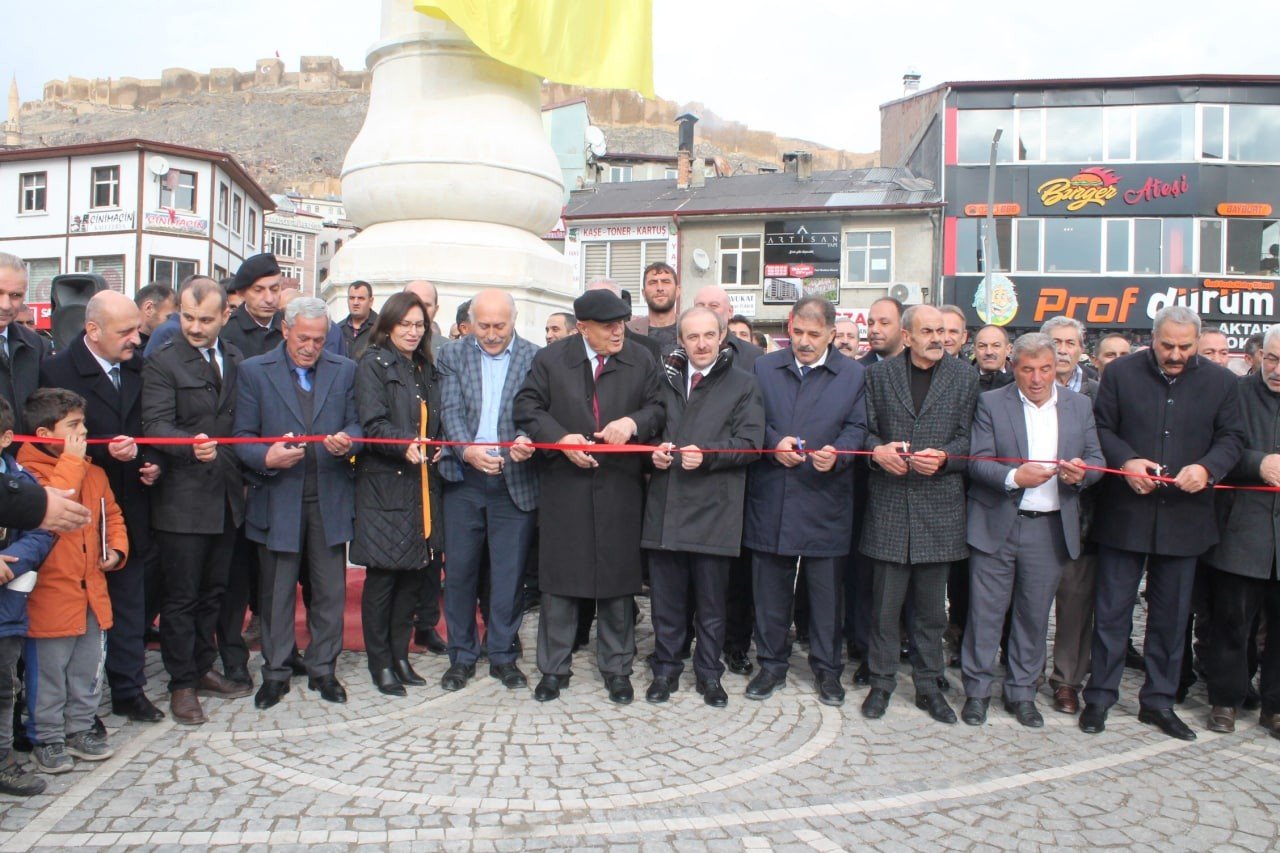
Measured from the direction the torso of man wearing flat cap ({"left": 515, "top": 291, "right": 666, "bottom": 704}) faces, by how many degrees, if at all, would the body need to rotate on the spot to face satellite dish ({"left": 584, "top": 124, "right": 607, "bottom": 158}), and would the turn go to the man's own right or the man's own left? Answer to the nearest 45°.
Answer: approximately 180°

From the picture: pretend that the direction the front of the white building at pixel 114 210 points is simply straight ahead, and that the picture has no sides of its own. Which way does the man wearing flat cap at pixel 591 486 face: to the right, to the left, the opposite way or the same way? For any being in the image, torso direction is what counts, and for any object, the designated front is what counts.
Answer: the same way

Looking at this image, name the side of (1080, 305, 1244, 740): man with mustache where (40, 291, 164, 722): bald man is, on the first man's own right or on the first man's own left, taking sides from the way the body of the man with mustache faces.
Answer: on the first man's own right

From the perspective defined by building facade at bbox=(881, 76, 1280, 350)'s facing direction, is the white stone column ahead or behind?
ahead

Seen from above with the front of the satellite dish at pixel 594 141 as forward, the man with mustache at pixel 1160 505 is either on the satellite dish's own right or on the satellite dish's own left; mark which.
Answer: on the satellite dish's own left

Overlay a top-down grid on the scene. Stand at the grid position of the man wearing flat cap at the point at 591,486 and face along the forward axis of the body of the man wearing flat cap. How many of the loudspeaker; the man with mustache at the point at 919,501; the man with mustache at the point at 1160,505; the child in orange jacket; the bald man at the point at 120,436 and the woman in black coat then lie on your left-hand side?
2

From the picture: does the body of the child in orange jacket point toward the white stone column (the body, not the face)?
no

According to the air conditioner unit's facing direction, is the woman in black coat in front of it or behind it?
in front

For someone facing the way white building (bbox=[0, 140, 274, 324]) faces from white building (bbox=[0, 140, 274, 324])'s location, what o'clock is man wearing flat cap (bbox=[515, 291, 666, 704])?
The man wearing flat cap is roughly at 12 o'clock from the white building.

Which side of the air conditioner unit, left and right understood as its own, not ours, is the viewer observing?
front

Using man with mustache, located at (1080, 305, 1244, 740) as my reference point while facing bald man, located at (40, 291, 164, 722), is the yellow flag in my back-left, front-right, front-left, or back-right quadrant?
front-right

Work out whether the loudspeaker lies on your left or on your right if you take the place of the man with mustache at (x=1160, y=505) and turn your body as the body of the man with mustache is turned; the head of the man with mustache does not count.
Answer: on your right

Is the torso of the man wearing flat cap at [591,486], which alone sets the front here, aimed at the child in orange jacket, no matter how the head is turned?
no

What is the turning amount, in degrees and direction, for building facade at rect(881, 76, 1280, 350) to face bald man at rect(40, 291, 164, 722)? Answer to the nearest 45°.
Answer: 0° — it already faces them

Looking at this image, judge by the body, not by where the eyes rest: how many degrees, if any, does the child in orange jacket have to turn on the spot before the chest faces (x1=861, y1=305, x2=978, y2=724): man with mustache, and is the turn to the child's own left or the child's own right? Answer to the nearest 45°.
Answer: approximately 45° to the child's own left

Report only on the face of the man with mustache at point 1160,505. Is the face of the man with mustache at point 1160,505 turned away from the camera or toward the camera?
toward the camera

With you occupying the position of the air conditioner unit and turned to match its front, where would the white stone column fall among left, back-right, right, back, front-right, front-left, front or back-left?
front

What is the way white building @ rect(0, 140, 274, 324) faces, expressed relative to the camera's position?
facing the viewer

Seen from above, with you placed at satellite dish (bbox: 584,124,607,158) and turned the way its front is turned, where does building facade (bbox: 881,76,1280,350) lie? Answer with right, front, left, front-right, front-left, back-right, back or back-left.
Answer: left
